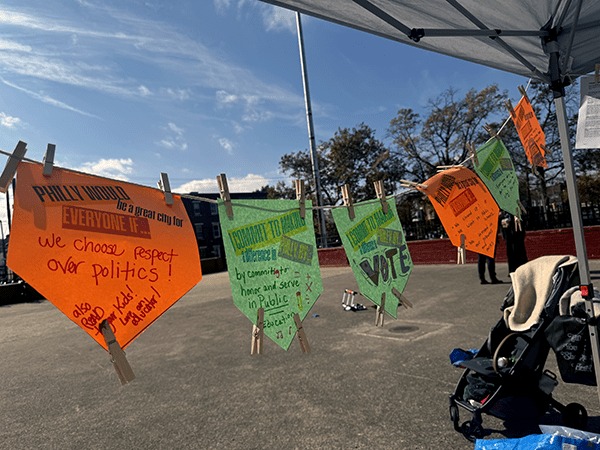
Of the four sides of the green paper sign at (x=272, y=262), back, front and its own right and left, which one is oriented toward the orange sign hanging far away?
left

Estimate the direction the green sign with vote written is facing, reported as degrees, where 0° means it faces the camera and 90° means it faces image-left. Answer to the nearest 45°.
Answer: approximately 0°

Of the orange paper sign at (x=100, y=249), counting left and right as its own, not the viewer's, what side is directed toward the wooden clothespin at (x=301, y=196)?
left

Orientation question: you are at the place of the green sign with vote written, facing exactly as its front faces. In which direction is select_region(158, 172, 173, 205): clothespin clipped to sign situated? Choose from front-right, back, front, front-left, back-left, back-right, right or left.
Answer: front-right

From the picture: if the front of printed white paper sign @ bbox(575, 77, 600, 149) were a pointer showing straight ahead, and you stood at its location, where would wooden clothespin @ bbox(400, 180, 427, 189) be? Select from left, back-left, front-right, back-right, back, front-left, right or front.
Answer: right
